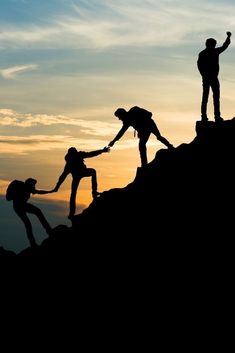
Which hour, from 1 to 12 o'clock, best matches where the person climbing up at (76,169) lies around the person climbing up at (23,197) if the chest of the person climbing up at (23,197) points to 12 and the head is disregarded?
the person climbing up at (76,169) is roughly at 12 o'clock from the person climbing up at (23,197).

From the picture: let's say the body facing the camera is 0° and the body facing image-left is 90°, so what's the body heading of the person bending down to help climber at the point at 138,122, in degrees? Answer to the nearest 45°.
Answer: approximately 90°

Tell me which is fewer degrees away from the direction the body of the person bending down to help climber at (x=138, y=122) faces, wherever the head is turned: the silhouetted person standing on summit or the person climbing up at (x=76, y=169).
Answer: the person climbing up

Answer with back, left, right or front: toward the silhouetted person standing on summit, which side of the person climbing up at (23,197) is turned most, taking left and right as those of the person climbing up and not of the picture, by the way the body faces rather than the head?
front

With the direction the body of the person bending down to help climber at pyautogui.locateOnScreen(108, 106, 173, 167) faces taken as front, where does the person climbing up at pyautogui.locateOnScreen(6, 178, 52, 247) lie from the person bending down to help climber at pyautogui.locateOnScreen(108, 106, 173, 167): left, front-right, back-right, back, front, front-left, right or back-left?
front

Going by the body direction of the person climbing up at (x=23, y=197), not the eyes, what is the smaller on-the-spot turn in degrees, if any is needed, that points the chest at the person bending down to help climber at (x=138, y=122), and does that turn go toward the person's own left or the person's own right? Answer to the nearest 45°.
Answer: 0° — they already face them

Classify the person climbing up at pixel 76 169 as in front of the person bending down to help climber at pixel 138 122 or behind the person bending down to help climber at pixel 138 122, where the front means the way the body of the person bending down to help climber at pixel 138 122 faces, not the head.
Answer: in front

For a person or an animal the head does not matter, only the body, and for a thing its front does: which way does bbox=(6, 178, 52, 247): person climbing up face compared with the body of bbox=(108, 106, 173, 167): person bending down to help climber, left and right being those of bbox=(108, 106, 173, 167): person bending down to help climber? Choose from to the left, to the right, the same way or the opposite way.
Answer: the opposite way

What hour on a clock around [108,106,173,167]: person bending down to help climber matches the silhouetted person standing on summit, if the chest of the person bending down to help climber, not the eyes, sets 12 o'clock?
The silhouetted person standing on summit is roughly at 6 o'clock from the person bending down to help climber.

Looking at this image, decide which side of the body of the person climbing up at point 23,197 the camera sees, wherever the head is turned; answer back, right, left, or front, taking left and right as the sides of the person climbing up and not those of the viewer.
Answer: right

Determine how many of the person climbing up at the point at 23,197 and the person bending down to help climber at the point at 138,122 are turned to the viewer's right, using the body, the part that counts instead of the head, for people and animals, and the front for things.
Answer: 1

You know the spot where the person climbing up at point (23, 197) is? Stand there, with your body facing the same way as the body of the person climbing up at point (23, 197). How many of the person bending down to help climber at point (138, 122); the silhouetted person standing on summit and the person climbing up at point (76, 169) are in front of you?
3

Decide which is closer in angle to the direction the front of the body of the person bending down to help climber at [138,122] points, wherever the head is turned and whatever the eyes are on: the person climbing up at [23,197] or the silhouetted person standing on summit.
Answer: the person climbing up
